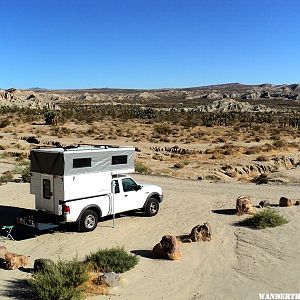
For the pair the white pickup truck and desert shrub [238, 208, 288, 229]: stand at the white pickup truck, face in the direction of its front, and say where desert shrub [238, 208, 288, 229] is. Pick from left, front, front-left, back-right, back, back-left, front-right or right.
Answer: front-right

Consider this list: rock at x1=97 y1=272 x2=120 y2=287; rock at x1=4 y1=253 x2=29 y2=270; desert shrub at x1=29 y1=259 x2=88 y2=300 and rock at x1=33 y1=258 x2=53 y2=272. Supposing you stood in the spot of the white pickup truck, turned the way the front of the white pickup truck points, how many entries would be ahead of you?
0

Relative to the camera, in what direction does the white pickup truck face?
facing away from the viewer and to the right of the viewer

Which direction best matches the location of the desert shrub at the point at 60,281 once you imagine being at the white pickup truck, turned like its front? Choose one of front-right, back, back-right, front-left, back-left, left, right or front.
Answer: back-right

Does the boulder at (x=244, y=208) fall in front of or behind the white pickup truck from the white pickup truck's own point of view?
in front

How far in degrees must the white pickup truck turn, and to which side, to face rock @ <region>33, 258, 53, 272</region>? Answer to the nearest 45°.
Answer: approximately 135° to its right

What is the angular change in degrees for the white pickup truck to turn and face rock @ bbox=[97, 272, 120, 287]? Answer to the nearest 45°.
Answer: approximately 135° to its right

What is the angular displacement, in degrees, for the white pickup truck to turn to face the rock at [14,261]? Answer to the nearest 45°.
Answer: approximately 180°

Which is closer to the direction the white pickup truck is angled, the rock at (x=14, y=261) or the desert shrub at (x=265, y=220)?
the desert shrub

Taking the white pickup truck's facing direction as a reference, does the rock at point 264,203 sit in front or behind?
in front

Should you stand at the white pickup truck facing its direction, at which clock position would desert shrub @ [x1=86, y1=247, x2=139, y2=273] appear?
The desert shrub is roughly at 4 o'clock from the white pickup truck.

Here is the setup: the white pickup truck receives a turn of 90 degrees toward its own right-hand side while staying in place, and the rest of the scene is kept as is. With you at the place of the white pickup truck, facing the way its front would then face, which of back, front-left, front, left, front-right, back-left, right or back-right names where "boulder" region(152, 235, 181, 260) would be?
front
